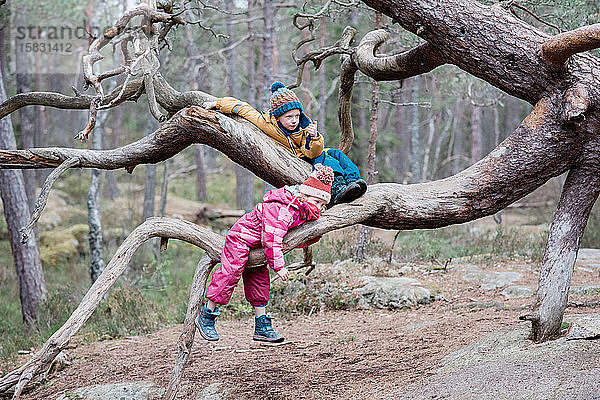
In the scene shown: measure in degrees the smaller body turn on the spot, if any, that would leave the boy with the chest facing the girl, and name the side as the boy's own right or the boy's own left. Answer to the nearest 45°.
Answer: approximately 45° to the boy's own right

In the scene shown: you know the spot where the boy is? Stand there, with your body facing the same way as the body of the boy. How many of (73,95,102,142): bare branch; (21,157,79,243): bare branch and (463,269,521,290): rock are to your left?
1

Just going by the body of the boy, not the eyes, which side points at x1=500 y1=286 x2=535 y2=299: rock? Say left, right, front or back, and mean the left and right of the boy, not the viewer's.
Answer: left

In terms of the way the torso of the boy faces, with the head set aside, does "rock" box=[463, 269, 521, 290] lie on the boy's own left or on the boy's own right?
on the boy's own left

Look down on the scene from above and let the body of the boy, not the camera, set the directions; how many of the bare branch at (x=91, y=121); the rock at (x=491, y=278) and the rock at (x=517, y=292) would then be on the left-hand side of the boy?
2

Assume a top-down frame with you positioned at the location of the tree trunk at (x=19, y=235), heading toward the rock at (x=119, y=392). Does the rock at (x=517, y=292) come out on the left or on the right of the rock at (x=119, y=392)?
left

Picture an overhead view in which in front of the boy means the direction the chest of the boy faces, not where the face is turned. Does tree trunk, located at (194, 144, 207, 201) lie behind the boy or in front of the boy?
behind

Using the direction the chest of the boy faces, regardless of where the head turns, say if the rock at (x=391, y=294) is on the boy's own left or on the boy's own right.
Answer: on the boy's own left
